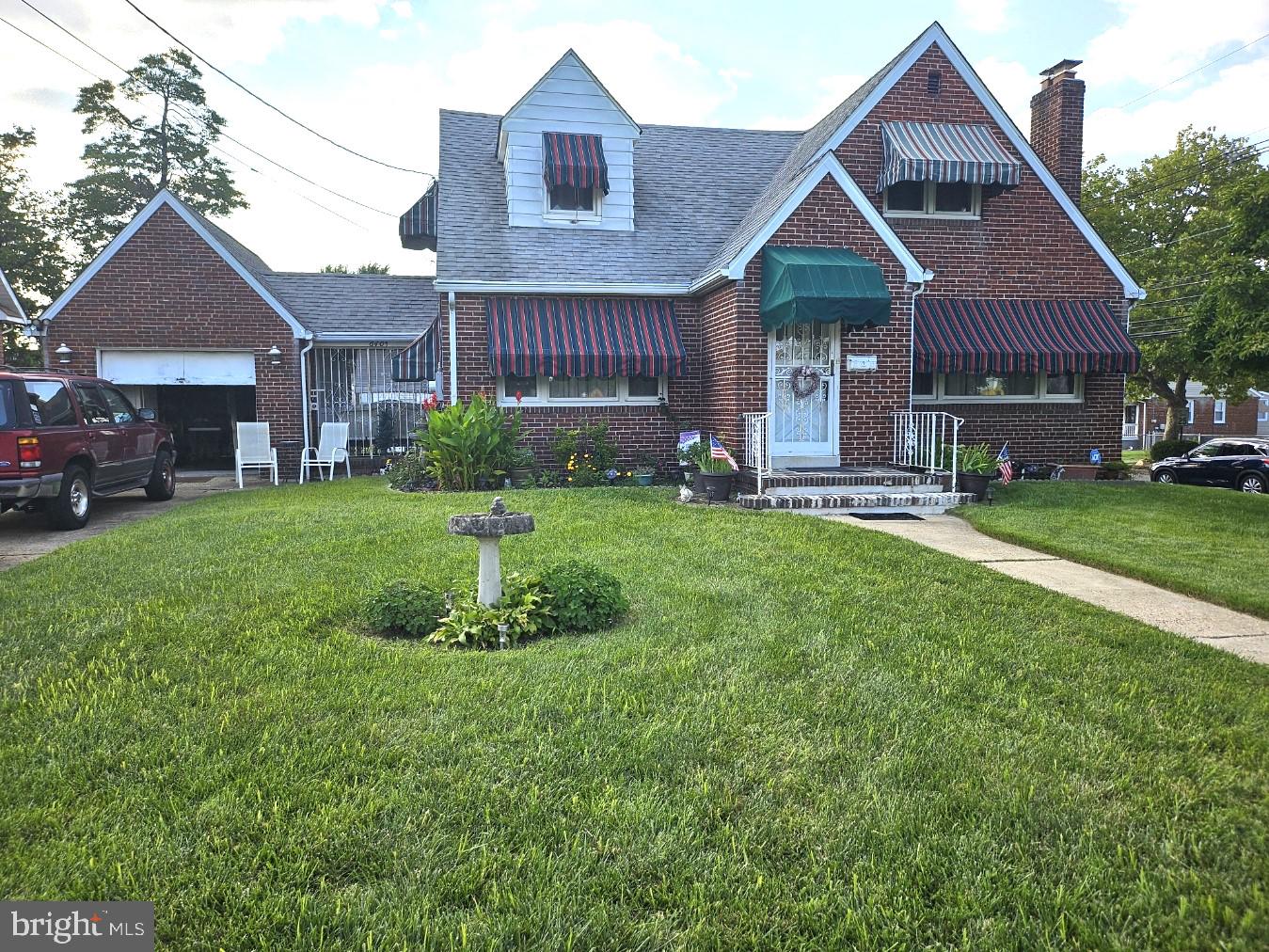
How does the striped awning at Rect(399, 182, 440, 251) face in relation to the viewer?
to the viewer's left

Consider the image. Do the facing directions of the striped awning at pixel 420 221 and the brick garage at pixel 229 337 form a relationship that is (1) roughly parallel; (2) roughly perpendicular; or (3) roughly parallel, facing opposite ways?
roughly perpendicular

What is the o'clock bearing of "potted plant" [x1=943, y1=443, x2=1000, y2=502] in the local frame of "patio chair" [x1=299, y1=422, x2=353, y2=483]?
The potted plant is roughly at 9 o'clock from the patio chair.

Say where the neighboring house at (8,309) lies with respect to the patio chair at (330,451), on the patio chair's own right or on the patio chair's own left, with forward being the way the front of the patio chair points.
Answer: on the patio chair's own right

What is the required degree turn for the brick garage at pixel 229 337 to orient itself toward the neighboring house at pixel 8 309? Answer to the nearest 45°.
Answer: approximately 90° to its right

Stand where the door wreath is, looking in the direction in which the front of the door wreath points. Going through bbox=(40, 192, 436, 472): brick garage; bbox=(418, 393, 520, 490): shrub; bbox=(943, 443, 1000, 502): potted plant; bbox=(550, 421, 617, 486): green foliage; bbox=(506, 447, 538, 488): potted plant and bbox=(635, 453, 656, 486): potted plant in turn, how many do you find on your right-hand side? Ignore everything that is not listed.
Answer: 5

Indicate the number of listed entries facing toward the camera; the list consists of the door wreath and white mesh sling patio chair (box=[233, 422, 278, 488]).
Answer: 2

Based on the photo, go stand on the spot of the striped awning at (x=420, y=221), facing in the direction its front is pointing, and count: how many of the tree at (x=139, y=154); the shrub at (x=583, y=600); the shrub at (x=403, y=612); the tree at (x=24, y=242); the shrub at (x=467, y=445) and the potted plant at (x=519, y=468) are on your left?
4

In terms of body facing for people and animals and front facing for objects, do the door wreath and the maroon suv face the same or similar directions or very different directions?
very different directions
